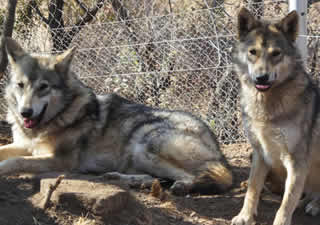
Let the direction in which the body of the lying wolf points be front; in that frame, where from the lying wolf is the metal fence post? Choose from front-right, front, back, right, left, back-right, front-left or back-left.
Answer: back

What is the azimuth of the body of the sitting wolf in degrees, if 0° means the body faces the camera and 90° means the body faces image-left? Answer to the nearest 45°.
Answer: approximately 45°

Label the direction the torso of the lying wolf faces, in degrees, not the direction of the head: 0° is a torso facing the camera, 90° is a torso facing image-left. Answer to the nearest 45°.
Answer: approximately 90°

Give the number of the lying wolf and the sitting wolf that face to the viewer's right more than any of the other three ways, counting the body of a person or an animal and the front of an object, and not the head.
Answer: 0

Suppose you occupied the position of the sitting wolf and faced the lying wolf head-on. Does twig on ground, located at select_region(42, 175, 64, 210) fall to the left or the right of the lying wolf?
left

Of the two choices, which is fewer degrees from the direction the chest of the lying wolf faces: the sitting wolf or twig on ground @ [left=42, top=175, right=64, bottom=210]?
the twig on ground

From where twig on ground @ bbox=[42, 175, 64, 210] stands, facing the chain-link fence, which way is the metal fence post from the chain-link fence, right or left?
right

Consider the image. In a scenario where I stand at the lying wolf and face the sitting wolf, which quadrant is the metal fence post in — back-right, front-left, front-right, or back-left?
front-left

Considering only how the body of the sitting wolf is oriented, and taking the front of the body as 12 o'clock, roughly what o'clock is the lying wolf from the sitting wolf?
The lying wolf is roughly at 2 o'clock from the sitting wolf.
